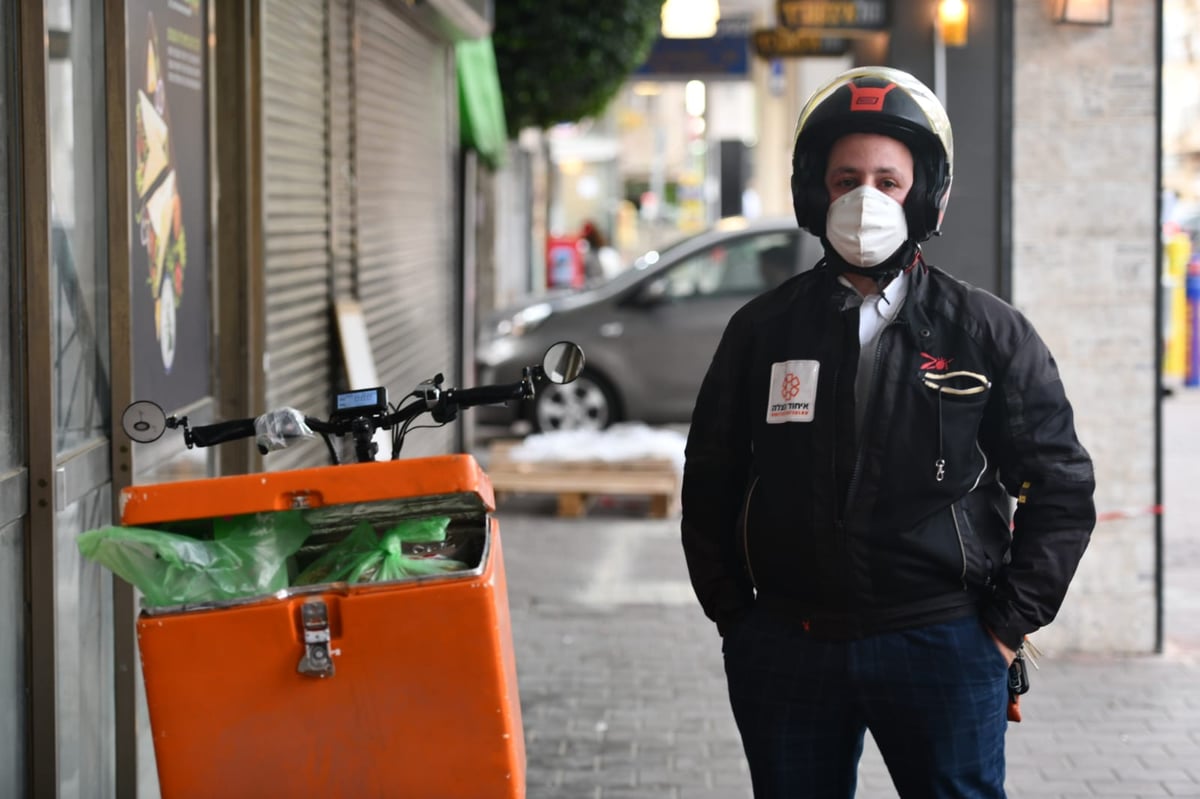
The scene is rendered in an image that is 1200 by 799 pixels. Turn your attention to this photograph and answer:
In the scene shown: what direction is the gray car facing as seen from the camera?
to the viewer's left

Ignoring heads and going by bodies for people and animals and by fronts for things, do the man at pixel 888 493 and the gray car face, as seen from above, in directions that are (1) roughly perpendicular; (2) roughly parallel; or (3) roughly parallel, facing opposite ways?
roughly perpendicular

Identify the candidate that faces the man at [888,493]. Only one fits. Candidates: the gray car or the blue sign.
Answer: the blue sign

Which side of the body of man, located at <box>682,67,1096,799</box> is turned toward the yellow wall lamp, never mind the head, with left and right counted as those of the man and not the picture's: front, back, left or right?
back

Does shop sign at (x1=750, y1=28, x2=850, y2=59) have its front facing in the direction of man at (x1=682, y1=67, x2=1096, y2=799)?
yes

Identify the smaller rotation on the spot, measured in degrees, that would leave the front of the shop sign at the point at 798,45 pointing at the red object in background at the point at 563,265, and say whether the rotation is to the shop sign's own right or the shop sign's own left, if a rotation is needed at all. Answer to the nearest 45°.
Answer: approximately 180°

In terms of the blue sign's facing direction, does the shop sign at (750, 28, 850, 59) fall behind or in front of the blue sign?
in front

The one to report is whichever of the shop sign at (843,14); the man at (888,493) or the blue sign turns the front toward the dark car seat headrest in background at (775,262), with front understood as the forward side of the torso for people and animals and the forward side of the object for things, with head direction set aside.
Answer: the blue sign

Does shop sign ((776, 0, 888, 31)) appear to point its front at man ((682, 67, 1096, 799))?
yes

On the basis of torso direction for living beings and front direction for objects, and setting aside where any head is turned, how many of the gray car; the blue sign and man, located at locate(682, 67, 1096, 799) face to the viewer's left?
1

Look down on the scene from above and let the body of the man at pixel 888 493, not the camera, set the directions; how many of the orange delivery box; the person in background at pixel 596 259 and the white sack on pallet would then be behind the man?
2

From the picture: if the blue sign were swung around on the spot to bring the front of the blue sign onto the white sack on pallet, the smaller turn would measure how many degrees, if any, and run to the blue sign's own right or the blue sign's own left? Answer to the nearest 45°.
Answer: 0° — it already faces it
